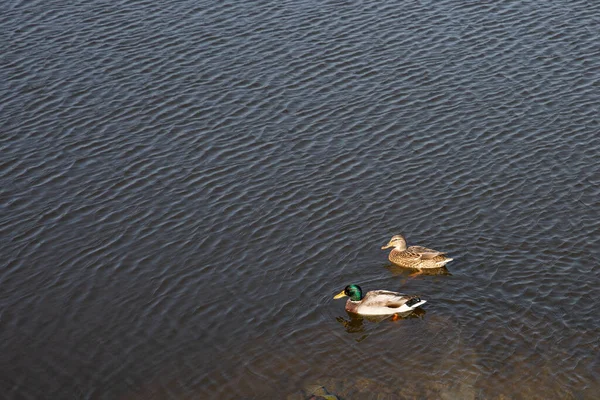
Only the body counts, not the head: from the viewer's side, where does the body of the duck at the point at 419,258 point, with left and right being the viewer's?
facing to the left of the viewer

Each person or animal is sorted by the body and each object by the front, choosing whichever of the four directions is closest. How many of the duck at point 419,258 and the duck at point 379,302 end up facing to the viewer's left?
2

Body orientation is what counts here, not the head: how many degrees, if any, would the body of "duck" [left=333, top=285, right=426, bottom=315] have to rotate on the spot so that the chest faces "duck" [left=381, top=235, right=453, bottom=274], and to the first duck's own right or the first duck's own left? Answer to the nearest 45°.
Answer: approximately 135° to the first duck's own right

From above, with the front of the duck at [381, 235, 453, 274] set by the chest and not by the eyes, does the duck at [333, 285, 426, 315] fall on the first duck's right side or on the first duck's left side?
on the first duck's left side

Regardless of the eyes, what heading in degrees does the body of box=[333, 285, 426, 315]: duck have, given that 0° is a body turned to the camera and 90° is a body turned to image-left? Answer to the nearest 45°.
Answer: approximately 90°
